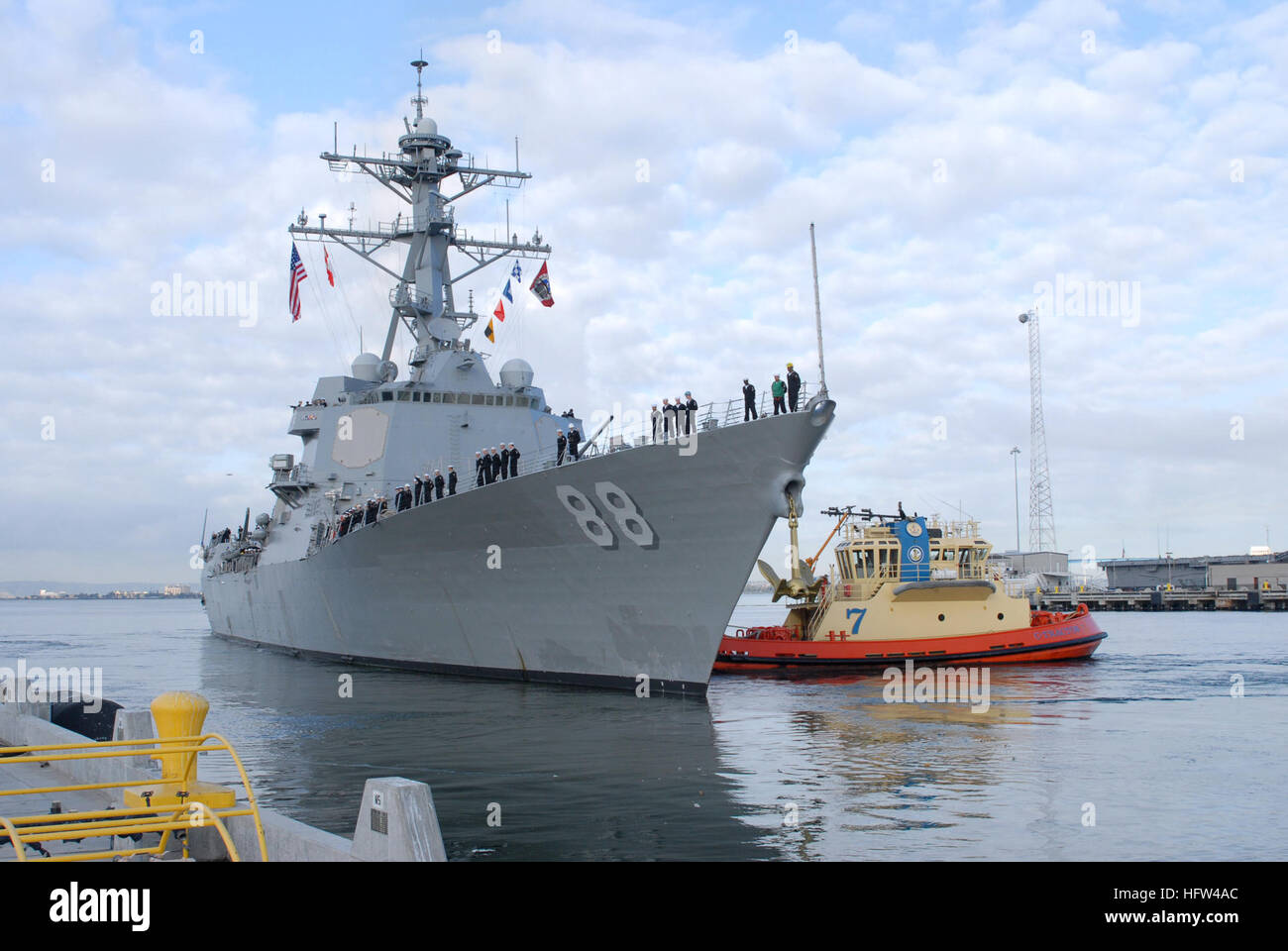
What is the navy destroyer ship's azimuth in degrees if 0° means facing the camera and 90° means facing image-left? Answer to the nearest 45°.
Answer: approximately 315°

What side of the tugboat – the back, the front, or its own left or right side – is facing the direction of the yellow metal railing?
right

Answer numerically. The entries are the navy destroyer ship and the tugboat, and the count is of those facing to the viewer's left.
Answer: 0

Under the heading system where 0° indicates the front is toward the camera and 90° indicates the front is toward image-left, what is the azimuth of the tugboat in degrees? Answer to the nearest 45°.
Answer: approximately 270°
